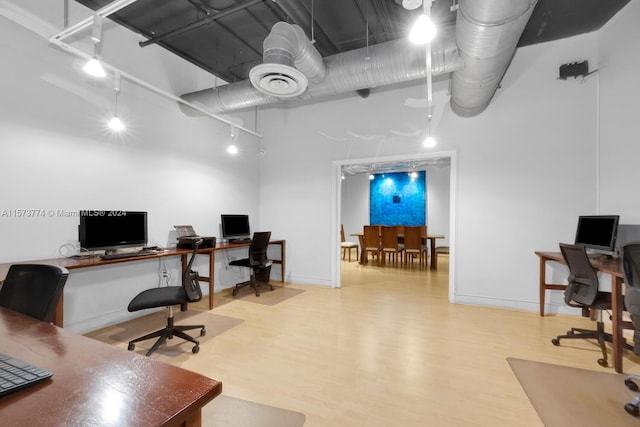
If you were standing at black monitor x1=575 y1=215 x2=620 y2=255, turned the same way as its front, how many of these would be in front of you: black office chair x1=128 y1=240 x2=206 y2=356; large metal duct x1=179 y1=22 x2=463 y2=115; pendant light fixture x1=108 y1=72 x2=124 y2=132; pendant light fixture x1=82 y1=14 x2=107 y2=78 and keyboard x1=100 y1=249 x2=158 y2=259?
5

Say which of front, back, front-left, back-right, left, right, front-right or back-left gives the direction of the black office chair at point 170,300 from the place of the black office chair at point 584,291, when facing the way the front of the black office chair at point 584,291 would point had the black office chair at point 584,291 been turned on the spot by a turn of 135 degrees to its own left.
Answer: front-left

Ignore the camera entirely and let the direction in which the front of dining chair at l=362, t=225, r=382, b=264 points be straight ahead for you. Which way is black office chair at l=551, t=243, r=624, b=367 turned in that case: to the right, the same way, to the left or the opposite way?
to the right

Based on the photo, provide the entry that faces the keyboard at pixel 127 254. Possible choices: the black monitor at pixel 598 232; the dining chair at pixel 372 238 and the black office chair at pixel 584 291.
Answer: the black monitor

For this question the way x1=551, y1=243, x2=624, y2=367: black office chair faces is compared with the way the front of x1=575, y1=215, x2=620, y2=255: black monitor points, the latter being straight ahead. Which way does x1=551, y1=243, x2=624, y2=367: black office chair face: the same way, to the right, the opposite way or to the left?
the opposite way

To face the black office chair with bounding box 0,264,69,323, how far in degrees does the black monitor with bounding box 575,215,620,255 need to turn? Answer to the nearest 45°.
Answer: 0° — it already faces it

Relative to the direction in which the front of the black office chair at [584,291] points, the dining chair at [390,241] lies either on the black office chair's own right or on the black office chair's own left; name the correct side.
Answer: on the black office chair's own left

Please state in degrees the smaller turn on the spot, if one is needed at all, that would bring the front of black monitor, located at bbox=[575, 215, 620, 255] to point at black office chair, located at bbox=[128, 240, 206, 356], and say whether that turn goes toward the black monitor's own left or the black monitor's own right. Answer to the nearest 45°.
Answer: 0° — it already faces it

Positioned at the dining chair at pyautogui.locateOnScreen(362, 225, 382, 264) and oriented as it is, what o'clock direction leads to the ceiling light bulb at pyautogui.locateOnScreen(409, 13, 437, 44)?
The ceiling light bulb is roughly at 6 o'clock from the dining chair.

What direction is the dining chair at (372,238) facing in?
away from the camera

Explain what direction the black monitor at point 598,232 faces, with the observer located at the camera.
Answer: facing the viewer and to the left of the viewer

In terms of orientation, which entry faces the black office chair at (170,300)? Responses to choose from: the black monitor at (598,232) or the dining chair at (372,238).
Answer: the black monitor

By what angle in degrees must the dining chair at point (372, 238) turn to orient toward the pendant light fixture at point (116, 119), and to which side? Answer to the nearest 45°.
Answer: approximately 135° to its left

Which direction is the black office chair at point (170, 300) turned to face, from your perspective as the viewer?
facing to the left of the viewer

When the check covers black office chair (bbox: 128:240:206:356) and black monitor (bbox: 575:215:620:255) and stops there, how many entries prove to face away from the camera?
0

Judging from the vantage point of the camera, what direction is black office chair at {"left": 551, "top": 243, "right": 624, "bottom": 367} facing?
facing away from the viewer and to the right of the viewer

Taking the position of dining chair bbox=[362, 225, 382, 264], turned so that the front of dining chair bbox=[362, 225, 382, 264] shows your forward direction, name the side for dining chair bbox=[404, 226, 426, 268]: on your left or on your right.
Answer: on your right
